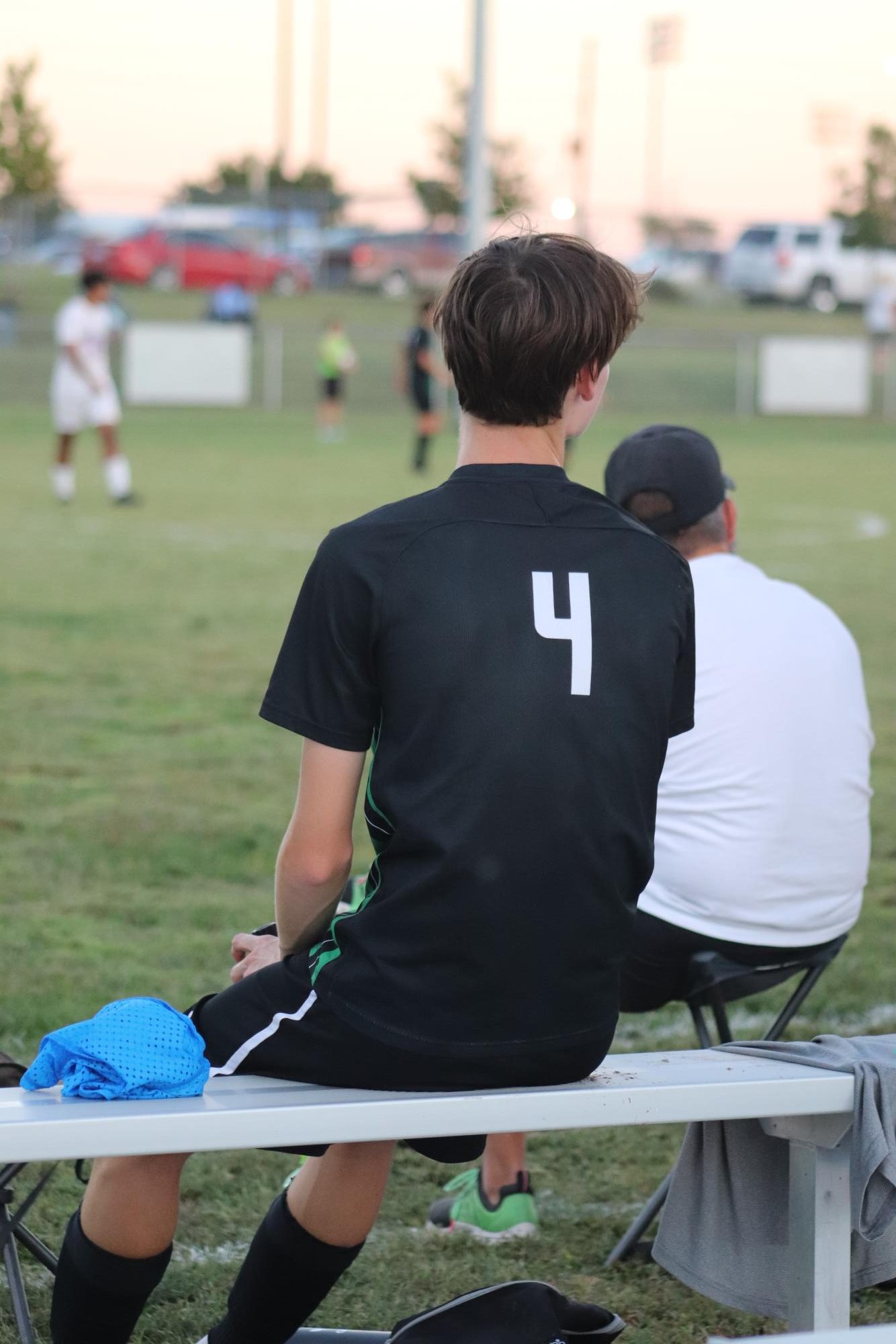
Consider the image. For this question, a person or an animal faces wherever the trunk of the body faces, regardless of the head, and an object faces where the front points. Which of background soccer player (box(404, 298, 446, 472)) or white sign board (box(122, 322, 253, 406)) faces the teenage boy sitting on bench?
the white sign board

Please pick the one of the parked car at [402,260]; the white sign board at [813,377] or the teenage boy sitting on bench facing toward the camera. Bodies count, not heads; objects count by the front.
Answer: the white sign board

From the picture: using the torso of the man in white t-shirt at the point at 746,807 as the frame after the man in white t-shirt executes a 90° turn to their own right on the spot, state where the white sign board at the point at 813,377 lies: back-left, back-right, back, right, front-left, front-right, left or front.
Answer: front-left

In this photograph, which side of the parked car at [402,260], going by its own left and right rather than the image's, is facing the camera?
right

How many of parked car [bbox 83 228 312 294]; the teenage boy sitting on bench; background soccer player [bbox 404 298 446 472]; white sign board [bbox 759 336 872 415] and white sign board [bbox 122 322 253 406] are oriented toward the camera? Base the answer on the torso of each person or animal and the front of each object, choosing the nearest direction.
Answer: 2

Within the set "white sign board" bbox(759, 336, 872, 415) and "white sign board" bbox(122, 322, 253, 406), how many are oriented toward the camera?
2

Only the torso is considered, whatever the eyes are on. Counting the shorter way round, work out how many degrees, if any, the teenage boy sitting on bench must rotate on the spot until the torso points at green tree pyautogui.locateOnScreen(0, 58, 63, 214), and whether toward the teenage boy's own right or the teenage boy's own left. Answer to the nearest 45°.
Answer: approximately 45° to the teenage boy's own right
